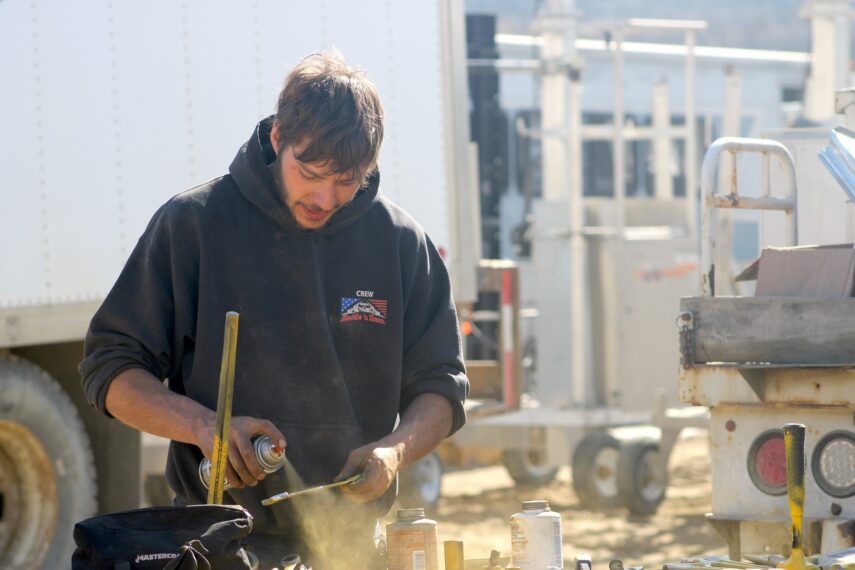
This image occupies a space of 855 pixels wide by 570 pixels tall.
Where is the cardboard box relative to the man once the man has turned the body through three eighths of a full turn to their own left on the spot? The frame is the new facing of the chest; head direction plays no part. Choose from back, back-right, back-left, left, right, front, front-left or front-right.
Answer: front

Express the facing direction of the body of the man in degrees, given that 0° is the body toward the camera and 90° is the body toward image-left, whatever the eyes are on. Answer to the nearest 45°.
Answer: approximately 0°

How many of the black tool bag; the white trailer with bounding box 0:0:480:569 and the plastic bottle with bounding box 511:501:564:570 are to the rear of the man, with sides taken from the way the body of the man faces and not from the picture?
1

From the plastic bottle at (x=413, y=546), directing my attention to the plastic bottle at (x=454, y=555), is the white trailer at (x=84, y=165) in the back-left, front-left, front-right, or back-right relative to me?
back-left

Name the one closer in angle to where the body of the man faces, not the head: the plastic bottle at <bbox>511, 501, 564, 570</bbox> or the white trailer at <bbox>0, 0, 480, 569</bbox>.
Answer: the plastic bottle

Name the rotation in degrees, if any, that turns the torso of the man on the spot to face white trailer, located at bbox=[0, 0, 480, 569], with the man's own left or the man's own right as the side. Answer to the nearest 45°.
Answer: approximately 180°

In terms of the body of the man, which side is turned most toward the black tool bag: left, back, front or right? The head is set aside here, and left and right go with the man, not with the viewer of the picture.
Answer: front

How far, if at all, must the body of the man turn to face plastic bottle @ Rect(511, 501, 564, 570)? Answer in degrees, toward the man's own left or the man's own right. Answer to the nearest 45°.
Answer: approximately 45° to the man's own left

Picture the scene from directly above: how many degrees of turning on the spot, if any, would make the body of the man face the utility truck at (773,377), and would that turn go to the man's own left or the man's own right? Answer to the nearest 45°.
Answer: approximately 135° to the man's own left
